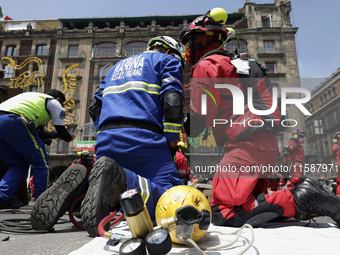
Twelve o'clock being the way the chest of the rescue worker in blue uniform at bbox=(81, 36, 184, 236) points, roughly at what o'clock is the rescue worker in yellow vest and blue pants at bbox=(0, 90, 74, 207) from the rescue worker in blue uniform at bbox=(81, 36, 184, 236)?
the rescue worker in yellow vest and blue pants at bbox=(0, 90, 74, 207) is roughly at 9 o'clock from the rescue worker in blue uniform at bbox=(81, 36, 184, 236).

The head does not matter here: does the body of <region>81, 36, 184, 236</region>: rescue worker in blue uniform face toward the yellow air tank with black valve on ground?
no

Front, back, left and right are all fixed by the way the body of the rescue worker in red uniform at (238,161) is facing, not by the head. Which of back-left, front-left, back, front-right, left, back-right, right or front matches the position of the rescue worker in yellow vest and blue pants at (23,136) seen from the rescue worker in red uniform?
front

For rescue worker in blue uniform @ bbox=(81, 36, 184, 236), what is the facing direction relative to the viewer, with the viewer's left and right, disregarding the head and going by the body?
facing away from the viewer and to the right of the viewer

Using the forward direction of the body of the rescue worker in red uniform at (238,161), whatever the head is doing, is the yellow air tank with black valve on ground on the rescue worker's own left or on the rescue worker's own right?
on the rescue worker's own left

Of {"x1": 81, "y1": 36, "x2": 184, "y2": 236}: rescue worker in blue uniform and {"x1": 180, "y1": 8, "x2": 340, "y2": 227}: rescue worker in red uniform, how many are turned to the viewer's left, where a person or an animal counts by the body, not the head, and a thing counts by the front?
1

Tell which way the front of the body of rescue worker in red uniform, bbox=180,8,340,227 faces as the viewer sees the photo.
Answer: to the viewer's left

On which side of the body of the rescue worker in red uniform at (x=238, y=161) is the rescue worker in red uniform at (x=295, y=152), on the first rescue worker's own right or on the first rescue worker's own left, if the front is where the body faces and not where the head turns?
on the first rescue worker's own right

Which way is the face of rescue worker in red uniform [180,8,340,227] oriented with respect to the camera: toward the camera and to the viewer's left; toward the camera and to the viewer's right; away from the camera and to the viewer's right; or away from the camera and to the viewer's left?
away from the camera and to the viewer's left

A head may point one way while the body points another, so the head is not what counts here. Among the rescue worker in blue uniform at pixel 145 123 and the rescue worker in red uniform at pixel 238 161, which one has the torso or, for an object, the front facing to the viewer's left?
the rescue worker in red uniform

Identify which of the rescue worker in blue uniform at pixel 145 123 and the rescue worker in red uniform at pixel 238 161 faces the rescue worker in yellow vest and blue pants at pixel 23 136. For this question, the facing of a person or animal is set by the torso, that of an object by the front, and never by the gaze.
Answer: the rescue worker in red uniform

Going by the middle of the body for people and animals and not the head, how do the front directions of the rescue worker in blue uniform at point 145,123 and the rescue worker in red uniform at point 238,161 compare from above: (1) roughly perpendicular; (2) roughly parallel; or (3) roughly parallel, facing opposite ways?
roughly perpendicular

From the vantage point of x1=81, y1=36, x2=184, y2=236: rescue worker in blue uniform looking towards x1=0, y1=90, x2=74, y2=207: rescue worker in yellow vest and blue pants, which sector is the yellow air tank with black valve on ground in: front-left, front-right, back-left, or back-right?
back-left
